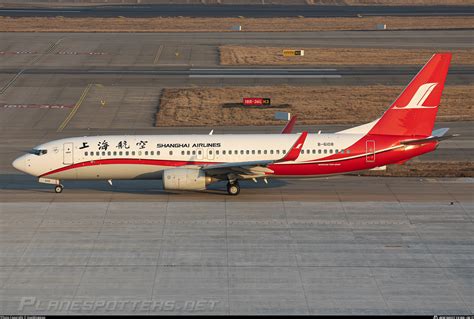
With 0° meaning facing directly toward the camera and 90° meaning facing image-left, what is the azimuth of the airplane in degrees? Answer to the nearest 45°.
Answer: approximately 90°
